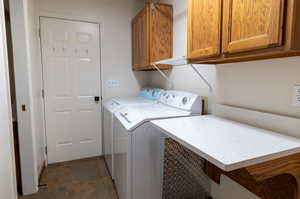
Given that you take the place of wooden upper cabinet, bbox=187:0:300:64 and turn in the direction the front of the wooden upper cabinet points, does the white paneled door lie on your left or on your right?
on your right

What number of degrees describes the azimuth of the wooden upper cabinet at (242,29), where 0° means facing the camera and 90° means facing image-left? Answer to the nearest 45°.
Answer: approximately 45°

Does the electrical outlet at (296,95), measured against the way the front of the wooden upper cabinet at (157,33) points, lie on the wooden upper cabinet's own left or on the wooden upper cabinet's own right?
on the wooden upper cabinet's own left

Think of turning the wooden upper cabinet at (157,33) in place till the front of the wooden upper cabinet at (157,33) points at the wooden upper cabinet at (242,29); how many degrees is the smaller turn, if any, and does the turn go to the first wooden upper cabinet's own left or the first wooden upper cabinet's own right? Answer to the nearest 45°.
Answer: approximately 45° to the first wooden upper cabinet's own left

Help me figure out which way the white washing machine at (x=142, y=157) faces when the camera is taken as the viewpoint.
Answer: facing the viewer and to the left of the viewer

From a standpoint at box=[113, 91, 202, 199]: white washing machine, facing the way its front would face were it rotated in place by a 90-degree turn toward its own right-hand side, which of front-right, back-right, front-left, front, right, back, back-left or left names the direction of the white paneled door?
front
